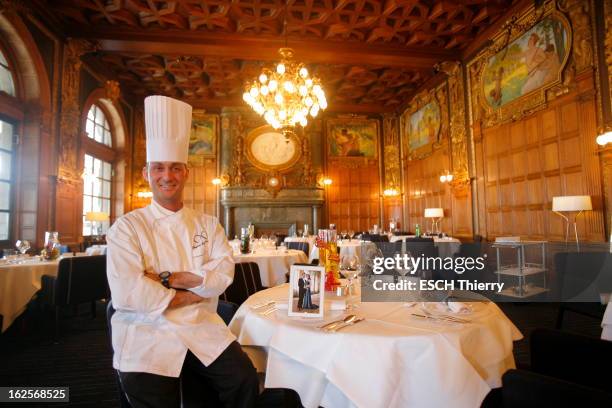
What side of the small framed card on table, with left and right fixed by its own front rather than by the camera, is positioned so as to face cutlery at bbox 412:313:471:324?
left

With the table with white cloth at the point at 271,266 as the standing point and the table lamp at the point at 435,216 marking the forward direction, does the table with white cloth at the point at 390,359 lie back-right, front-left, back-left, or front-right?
back-right

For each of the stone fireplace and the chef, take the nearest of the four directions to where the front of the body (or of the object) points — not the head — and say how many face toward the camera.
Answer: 2

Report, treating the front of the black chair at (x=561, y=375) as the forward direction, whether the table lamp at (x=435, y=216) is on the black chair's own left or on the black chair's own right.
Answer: on the black chair's own right

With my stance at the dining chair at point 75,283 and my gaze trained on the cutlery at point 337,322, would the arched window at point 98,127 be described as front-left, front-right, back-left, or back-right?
back-left

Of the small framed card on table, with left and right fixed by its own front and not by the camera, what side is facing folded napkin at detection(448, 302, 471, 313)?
left

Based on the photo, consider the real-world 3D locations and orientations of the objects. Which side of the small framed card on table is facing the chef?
right

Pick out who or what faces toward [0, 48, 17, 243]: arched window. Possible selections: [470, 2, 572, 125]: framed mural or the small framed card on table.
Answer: the framed mural

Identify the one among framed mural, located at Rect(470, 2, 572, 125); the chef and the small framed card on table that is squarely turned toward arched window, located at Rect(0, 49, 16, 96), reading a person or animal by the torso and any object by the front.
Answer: the framed mural

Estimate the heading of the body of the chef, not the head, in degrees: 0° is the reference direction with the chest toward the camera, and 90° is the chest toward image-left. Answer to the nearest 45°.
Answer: approximately 0°

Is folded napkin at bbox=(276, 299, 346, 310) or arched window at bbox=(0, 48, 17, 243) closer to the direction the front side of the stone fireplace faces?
the folded napkin
